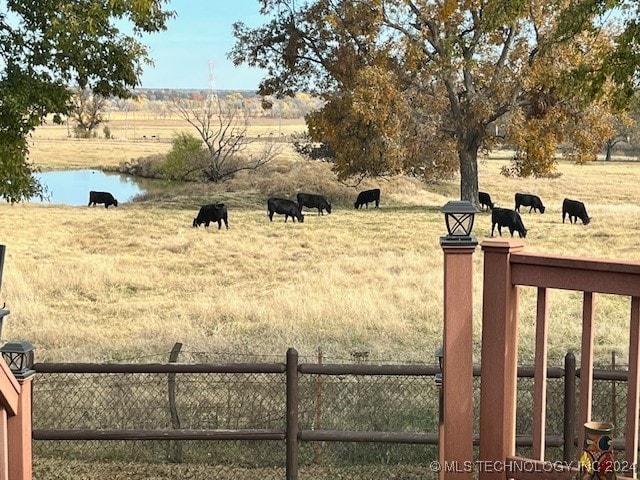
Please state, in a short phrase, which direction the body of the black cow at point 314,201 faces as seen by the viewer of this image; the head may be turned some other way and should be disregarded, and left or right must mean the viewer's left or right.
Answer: facing to the right of the viewer

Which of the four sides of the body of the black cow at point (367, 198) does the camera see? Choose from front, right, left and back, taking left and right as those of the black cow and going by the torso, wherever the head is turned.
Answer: left

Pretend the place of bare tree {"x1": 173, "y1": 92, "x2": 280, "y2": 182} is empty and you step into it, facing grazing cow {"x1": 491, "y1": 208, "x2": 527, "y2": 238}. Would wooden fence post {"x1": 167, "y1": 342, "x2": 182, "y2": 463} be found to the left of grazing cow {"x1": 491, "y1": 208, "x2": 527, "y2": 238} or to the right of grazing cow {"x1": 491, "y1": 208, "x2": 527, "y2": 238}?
right

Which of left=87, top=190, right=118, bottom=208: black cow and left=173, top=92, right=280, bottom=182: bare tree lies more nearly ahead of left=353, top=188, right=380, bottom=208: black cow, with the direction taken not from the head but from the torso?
the black cow

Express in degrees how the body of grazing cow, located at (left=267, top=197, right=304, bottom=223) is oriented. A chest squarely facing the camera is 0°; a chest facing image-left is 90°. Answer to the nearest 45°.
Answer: approximately 270°
